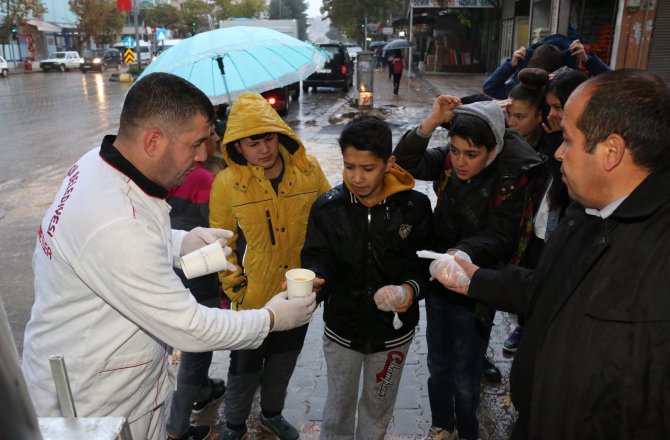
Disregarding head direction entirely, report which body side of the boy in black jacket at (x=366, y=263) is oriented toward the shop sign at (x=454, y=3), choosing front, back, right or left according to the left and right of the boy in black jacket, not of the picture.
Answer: back

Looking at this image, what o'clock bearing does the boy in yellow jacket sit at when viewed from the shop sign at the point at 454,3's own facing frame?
The boy in yellow jacket is roughly at 12 o'clock from the shop sign.

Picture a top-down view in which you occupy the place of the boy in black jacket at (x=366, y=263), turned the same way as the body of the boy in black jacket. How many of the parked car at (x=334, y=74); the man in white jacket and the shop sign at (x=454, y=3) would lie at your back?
2

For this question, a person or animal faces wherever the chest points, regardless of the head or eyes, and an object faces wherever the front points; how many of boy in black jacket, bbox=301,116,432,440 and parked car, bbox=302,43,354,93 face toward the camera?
1

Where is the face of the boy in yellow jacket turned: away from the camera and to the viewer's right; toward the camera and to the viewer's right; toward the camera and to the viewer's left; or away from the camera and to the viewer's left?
toward the camera and to the viewer's right

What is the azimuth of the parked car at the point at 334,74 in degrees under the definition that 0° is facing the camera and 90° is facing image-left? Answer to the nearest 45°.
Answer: approximately 180°

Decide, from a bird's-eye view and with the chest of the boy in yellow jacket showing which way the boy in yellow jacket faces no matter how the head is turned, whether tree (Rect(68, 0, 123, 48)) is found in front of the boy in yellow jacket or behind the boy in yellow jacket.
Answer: behind

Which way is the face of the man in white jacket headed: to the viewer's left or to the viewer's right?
to the viewer's right

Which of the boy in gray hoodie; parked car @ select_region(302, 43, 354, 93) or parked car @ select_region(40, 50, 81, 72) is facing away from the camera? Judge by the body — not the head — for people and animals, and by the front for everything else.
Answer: parked car @ select_region(302, 43, 354, 93)

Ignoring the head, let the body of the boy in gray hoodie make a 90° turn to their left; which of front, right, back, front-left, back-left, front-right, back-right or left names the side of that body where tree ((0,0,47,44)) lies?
back

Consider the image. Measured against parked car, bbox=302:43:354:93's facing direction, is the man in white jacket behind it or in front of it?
behind
